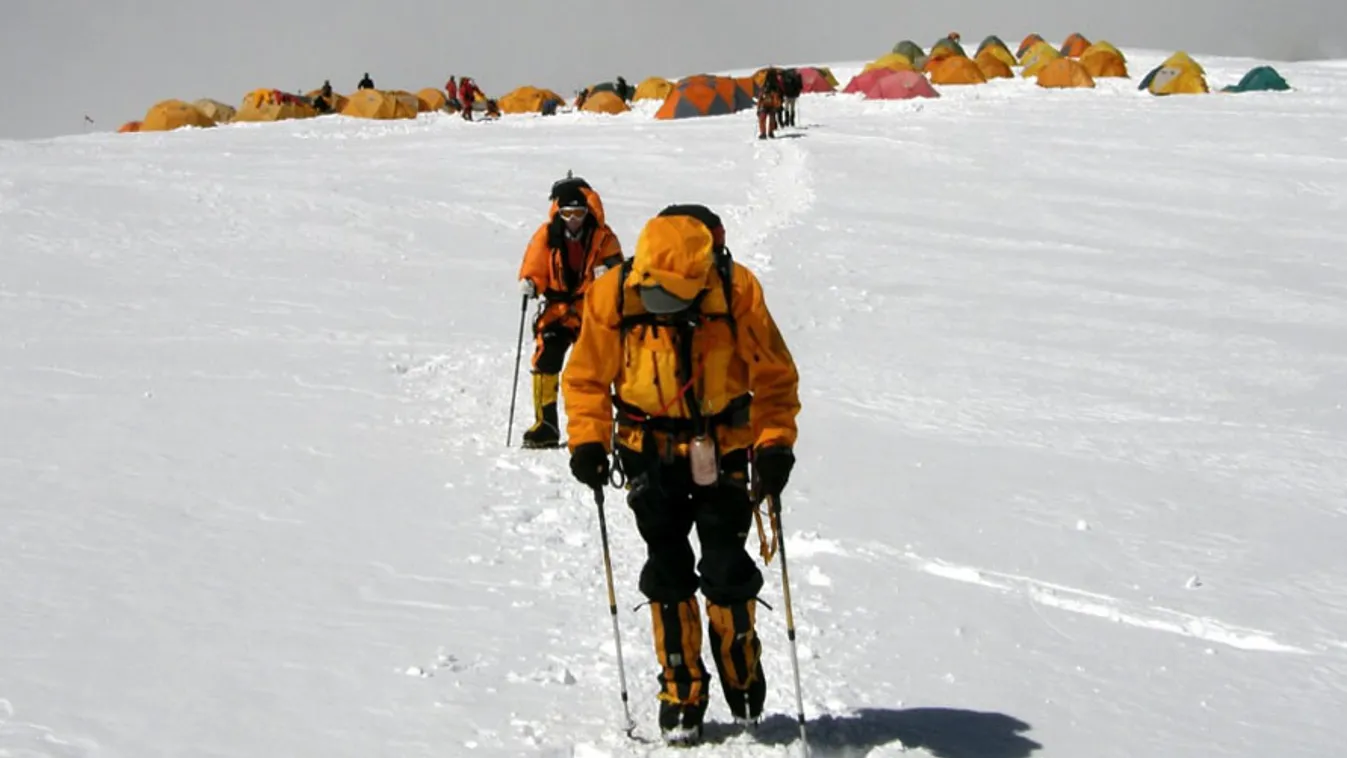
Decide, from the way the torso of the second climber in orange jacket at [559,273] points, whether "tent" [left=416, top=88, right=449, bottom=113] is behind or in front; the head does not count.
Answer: behind

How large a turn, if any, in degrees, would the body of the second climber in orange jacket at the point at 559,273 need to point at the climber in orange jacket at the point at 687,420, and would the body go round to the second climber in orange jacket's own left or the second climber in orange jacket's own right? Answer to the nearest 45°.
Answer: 0° — they already face them

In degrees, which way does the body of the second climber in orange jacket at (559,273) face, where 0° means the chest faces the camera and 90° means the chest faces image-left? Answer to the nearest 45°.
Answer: approximately 0°

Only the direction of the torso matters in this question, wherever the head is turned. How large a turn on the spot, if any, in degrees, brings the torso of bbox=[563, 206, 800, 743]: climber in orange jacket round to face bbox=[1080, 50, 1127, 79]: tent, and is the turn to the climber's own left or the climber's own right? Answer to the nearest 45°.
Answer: approximately 180°

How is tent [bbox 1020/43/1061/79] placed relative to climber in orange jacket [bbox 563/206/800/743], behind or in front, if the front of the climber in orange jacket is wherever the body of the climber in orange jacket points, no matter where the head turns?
behind

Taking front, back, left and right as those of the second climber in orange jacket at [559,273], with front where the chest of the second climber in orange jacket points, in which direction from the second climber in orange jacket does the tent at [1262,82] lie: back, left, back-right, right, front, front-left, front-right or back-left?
back-left

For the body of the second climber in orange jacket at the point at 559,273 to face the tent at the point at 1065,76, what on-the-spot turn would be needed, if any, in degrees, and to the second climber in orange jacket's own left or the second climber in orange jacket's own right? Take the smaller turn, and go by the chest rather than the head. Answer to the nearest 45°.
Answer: approximately 135° to the second climber in orange jacket's own left

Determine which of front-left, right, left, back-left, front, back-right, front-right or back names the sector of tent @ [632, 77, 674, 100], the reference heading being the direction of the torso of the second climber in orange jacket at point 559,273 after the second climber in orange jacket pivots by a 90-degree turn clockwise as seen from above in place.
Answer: right

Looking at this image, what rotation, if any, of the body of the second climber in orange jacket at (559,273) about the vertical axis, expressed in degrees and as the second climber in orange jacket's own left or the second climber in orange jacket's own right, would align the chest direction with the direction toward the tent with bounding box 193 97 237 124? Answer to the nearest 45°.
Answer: approximately 180°

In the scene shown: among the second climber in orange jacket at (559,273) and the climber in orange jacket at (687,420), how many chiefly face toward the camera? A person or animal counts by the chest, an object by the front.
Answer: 2

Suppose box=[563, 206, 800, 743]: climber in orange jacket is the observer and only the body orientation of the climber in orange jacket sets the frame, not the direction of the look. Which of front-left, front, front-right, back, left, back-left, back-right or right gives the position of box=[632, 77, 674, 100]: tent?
back

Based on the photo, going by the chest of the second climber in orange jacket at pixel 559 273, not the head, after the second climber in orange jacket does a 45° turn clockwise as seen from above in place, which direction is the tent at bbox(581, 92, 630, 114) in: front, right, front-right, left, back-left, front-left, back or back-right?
back-right

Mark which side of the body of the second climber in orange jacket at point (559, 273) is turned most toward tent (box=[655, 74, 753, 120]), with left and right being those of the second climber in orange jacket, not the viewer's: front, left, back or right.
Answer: back
